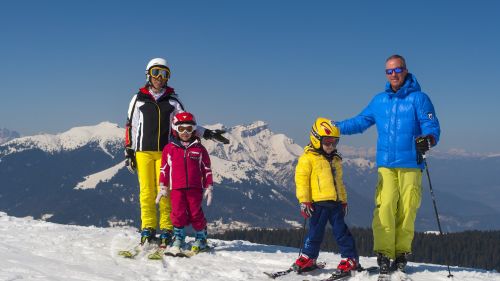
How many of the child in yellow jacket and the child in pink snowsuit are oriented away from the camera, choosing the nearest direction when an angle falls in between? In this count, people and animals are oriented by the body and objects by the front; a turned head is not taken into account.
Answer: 0

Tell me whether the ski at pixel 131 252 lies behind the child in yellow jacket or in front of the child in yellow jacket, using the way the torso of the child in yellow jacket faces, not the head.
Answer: behind

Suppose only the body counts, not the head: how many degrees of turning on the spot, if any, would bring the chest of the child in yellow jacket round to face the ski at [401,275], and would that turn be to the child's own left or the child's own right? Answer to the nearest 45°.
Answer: approximately 45° to the child's own left

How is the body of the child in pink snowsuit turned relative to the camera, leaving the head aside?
toward the camera

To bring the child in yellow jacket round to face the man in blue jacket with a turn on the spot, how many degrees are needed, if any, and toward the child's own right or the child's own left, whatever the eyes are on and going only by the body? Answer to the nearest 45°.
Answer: approximately 45° to the child's own left

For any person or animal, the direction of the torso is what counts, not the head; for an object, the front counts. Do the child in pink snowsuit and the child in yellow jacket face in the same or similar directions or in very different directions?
same or similar directions

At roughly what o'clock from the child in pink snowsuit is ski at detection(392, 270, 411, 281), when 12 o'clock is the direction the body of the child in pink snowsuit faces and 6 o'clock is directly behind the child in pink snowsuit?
The ski is roughly at 10 o'clock from the child in pink snowsuit.

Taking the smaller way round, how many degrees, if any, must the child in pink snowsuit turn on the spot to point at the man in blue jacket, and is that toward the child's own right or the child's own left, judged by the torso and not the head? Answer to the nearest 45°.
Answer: approximately 45° to the child's own left

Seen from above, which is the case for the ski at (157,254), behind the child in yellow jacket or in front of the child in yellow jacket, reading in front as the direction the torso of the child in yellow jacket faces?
behind

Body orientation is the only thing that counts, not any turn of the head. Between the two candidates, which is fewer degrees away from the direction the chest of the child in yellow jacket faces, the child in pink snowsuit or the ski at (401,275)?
the ski
